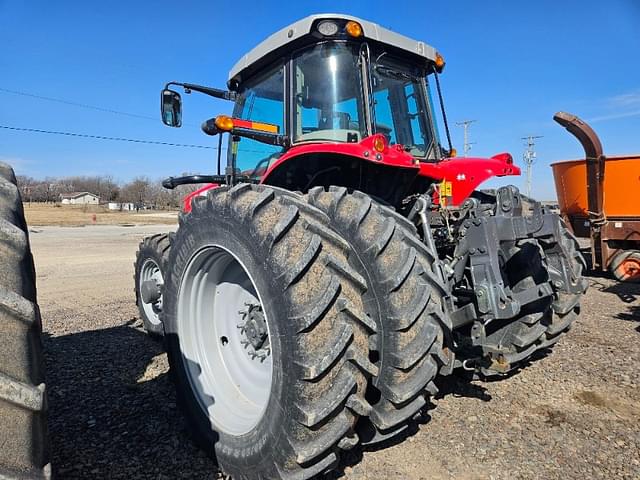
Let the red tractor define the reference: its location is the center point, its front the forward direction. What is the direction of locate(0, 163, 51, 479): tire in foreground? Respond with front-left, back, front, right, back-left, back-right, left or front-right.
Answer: left

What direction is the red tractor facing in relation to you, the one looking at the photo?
facing away from the viewer and to the left of the viewer
